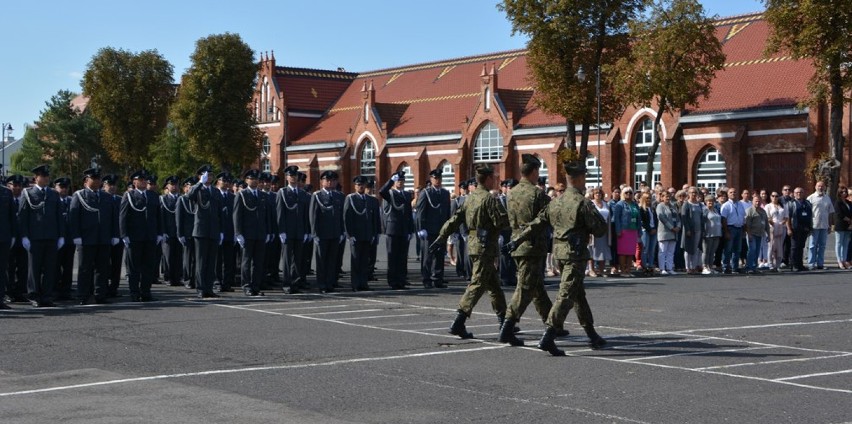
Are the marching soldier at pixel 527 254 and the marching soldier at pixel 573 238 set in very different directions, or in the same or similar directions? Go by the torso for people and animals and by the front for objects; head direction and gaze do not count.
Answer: same or similar directions

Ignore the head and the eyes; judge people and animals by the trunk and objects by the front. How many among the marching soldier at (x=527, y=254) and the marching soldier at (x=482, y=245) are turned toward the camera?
0

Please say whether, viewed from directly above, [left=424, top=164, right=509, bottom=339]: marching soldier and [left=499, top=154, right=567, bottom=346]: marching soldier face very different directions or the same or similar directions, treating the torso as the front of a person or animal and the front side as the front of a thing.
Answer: same or similar directions

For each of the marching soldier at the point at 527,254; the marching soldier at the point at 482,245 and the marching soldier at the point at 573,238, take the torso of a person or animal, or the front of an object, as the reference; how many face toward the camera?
0

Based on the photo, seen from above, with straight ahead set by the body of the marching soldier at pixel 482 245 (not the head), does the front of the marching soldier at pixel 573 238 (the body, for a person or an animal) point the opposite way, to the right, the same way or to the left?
the same way
